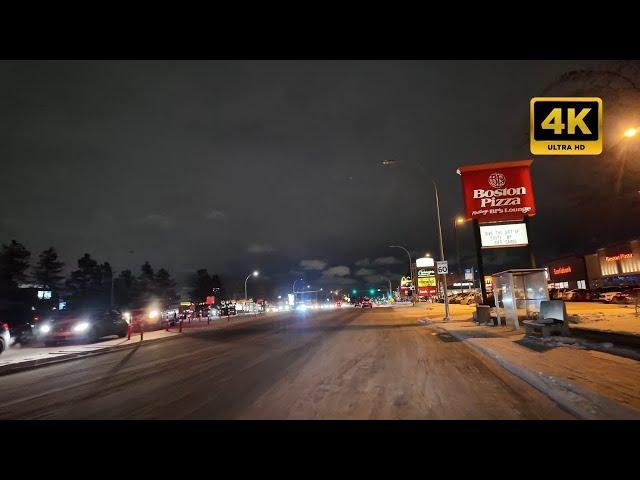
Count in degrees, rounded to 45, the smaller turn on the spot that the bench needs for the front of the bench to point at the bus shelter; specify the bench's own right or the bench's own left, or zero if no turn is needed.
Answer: approximately 135° to the bench's own right

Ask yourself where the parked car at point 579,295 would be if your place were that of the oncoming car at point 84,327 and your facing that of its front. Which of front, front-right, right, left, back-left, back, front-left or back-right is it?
back-left

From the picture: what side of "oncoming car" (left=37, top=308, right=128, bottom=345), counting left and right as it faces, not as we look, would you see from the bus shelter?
left

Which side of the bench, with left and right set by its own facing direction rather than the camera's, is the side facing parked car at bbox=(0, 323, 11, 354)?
front

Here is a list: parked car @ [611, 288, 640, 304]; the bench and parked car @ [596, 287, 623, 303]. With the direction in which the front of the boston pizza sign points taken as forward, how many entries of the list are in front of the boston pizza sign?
1

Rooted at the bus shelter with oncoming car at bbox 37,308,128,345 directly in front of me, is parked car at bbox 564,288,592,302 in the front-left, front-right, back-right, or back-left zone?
back-right

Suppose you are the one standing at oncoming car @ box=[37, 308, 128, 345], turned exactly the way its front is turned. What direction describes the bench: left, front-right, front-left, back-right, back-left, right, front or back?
left

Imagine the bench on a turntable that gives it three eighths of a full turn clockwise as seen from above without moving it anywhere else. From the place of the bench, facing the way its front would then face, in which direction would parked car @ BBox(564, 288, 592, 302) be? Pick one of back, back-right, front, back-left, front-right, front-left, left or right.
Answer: front

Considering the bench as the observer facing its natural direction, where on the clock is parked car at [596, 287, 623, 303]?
The parked car is roughly at 5 o'clock from the bench.

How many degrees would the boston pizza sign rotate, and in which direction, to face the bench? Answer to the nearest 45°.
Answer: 0° — it already faces it

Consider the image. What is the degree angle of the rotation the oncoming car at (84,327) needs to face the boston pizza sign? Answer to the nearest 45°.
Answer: approximately 90° to its left

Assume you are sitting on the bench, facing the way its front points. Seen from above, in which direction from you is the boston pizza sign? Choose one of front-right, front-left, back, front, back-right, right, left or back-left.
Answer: back-right

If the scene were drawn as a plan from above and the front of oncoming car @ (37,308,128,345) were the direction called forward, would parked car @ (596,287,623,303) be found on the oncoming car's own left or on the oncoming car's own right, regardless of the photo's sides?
on the oncoming car's own left
